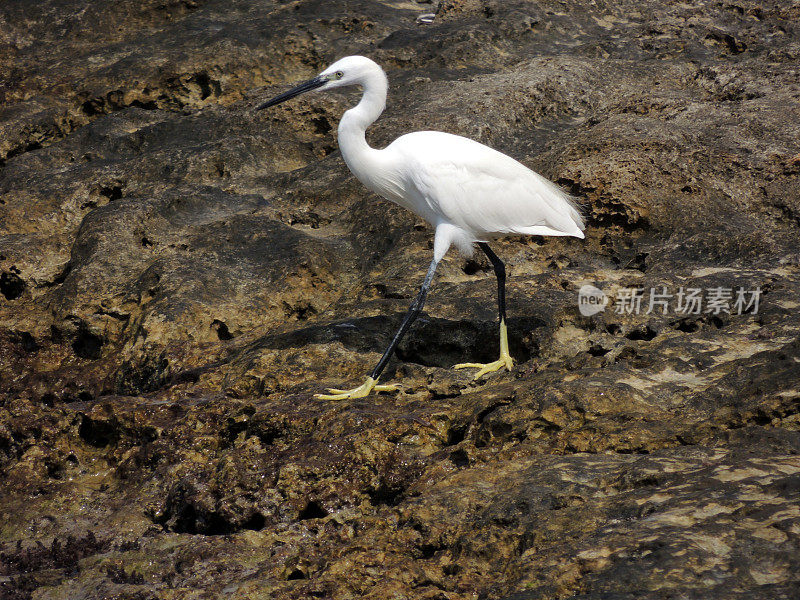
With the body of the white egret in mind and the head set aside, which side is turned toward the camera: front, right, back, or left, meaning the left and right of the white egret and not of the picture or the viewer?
left
